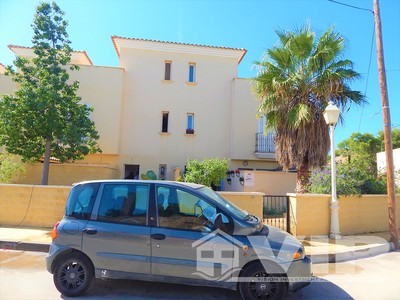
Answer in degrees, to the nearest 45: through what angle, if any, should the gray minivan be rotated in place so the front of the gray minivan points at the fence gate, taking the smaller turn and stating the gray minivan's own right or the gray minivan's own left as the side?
approximately 45° to the gray minivan's own left

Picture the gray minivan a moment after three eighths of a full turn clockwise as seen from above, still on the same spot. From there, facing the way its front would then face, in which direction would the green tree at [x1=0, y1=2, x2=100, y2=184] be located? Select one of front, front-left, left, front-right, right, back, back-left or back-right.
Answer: right

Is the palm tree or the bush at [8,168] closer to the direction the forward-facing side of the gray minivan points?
the palm tree

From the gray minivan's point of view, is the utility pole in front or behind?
in front

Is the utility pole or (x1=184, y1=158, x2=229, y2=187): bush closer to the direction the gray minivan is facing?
the utility pole

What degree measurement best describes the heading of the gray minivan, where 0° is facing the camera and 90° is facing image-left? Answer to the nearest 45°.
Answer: approximately 270°

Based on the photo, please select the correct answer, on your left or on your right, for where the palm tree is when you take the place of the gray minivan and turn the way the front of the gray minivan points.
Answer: on your left

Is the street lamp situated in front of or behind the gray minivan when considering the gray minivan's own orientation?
in front

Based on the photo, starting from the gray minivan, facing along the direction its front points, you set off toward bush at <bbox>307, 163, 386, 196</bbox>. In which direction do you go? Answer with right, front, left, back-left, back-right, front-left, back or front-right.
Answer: front-left

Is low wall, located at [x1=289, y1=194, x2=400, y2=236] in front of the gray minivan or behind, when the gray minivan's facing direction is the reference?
in front

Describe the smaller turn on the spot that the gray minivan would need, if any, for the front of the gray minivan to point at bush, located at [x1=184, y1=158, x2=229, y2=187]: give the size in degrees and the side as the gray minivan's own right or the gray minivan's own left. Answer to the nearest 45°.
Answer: approximately 90° to the gray minivan's own left
